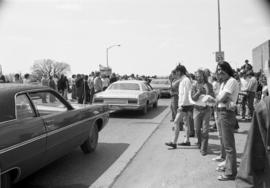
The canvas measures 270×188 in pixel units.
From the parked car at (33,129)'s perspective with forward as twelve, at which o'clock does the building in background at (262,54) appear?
The building in background is roughly at 12 o'clock from the parked car.

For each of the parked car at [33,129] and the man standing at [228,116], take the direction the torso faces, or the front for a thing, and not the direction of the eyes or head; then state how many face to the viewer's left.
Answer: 1

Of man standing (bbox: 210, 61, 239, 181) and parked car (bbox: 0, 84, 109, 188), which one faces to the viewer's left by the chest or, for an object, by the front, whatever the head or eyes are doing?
the man standing

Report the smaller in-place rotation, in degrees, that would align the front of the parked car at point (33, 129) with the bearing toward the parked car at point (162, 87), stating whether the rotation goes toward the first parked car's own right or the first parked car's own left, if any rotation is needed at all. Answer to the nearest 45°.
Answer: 0° — it already faces it

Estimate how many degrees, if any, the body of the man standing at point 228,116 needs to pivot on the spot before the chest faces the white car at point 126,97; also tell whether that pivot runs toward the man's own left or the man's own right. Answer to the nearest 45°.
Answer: approximately 45° to the man's own right

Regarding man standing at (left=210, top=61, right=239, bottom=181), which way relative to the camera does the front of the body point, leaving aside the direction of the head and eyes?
to the viewer's left

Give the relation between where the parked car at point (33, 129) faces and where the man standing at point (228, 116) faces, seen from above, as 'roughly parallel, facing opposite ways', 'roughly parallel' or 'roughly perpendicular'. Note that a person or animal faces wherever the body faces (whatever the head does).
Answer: roughly perpendicular
